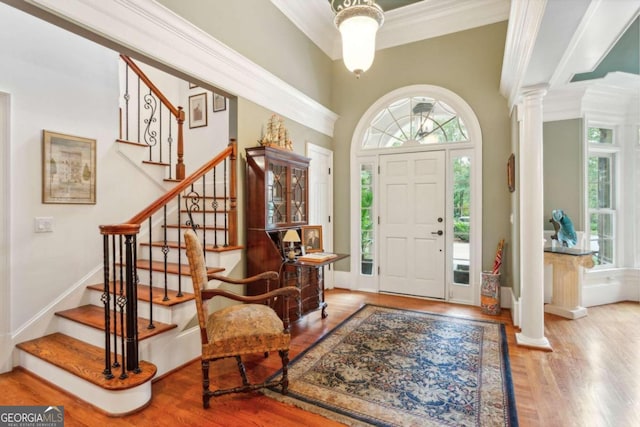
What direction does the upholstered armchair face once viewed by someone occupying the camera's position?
facing to the right of the viewer

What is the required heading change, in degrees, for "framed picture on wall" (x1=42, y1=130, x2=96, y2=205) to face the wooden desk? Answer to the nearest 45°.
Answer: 0° — it already faces it

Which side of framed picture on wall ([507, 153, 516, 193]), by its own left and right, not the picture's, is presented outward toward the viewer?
left

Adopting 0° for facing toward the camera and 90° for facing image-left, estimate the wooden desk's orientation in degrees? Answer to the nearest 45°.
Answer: approximately 315°

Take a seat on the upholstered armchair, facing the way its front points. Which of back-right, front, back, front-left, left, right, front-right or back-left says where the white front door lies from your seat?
front-left

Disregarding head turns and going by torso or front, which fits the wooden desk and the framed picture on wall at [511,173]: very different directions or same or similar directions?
very different directions

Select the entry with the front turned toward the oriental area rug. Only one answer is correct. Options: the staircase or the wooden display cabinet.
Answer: the wooden display cabinet

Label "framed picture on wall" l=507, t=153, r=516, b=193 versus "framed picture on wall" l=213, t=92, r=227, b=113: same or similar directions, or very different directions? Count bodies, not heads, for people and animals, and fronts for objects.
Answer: very different directions

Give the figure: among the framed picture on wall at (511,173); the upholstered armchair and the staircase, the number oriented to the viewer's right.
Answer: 1

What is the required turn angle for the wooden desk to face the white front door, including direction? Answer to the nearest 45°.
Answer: approximately 90° to its left

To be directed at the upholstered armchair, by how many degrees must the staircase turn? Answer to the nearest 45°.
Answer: approximately 90° to its left

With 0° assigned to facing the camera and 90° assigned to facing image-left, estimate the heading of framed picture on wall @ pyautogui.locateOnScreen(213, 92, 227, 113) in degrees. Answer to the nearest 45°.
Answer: approximately 315°

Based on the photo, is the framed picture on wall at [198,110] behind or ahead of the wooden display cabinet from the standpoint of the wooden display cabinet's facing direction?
behind

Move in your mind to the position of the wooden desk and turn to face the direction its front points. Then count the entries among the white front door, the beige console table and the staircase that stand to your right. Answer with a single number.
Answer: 1

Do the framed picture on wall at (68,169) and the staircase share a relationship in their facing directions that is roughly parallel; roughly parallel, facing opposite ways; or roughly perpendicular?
roughly perpendicular
